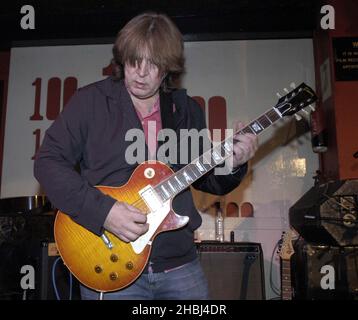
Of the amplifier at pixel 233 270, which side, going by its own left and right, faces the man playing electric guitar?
front

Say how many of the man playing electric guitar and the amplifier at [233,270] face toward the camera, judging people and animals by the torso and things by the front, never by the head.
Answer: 2

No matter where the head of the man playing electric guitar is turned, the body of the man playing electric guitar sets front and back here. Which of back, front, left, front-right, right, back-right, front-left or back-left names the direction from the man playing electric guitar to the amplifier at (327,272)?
back-left

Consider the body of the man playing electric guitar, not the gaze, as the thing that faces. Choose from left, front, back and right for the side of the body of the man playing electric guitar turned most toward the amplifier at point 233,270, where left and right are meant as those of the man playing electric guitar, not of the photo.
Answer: back

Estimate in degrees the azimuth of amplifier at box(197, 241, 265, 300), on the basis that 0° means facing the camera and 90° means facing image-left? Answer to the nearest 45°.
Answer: approximately 0°

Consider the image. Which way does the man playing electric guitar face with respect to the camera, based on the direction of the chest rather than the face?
toward the camera

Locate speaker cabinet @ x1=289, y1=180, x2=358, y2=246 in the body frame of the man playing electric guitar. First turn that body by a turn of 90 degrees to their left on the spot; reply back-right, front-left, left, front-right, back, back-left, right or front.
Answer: front-left

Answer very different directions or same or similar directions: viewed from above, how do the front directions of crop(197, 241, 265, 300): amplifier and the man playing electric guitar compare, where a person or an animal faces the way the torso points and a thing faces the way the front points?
same or similar directions
